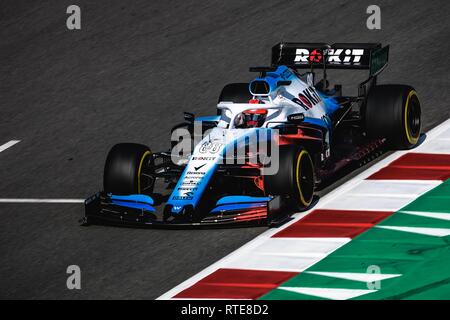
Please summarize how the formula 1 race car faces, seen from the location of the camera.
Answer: facing the viewer and to the left of the viewer
